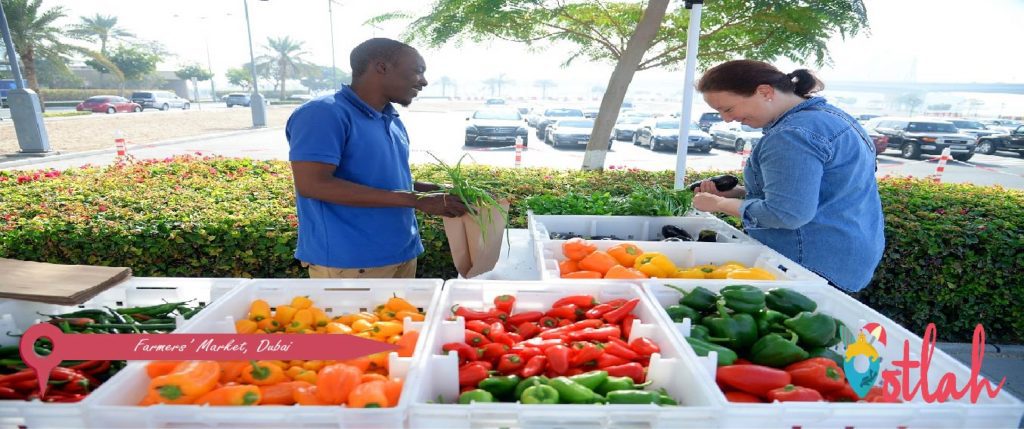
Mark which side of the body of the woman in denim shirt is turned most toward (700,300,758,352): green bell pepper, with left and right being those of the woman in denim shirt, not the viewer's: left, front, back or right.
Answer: left

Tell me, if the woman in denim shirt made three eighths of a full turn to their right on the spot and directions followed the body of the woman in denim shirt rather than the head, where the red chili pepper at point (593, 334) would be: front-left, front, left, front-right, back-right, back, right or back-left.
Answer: back

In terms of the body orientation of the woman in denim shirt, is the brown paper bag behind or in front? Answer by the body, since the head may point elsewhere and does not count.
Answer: in front

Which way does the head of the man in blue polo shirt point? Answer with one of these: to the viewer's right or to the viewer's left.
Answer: to the viewer's right

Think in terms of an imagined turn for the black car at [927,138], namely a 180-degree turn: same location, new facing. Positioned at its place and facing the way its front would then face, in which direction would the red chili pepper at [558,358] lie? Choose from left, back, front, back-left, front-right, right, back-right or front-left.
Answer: back-left

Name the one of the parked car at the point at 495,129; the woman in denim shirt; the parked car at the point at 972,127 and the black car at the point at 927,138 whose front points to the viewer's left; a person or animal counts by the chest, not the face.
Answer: the woman in denim shirt

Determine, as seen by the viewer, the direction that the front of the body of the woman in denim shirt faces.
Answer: to the viewer's left

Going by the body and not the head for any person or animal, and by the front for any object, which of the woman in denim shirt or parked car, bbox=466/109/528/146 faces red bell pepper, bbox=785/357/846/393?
the parked car

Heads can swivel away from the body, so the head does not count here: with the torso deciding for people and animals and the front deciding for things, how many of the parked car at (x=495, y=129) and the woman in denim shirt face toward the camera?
1

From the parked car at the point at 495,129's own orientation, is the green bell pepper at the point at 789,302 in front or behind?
in front

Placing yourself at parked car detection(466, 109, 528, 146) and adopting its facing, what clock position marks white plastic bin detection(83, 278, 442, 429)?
The white plastic bin is roughly at 12 o'clock from the parked car.

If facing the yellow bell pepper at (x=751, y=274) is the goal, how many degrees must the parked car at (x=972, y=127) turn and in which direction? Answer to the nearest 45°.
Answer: approximately 45° to its right

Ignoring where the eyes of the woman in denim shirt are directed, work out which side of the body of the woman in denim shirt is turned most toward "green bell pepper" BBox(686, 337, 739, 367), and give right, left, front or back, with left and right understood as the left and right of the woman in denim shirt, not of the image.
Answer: left

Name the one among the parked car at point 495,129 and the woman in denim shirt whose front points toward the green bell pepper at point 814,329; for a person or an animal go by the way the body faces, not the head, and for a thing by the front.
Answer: the parked car
